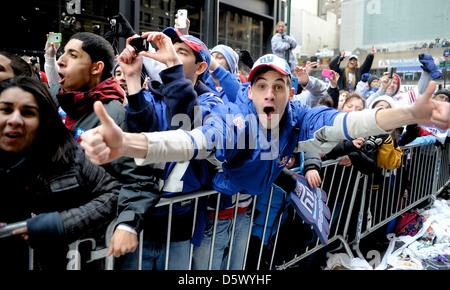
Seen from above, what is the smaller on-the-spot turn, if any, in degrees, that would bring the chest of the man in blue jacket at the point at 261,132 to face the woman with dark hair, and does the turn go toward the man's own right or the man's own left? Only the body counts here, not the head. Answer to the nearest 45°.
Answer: approximately 45° to the man's own right

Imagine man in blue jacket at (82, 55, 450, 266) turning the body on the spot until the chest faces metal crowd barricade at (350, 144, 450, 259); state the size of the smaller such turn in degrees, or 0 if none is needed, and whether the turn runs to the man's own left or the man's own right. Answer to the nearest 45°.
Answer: approximately 135° to the man's own left

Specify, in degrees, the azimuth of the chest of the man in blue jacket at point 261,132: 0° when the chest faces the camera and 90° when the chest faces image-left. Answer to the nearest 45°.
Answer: approximately 0°
